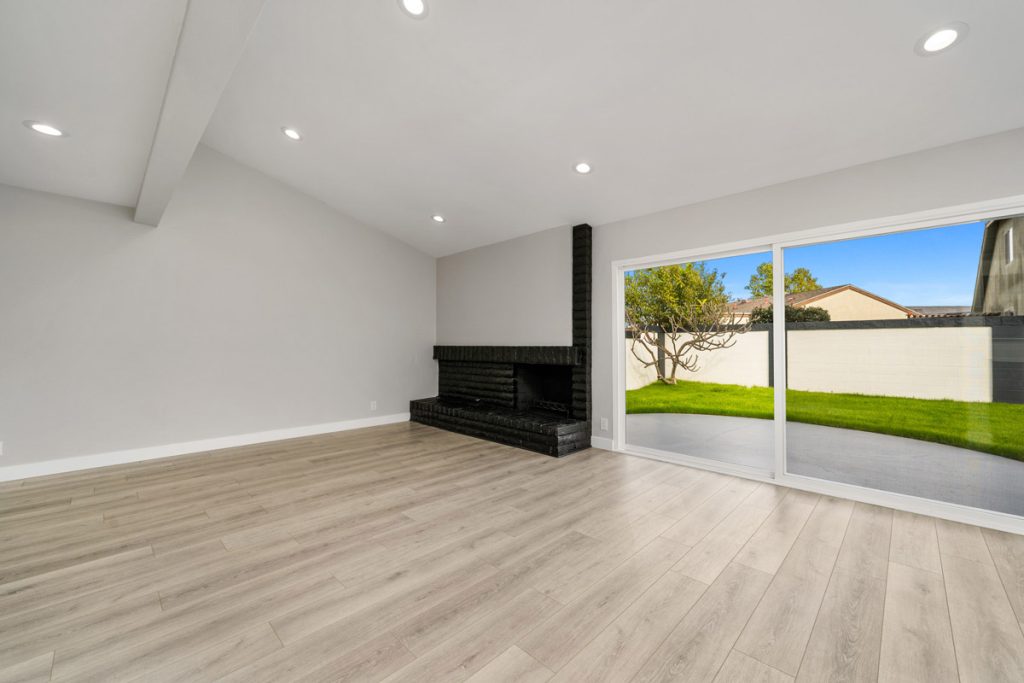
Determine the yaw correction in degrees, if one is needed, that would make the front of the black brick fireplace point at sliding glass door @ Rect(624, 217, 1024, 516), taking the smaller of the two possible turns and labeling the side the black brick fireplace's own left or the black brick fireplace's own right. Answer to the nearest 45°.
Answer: approximately 90° to the black brick fireplace's own left

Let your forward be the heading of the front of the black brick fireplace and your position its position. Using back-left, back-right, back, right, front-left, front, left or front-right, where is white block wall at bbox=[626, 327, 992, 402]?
left

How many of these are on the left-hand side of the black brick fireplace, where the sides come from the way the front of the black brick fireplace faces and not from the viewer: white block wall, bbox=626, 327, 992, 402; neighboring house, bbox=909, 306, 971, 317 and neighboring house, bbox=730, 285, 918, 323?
3

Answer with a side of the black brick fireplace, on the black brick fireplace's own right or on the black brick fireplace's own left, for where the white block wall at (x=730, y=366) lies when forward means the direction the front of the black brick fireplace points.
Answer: on the black brick fireplace's own left

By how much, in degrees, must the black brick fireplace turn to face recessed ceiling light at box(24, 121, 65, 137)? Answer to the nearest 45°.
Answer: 0° — it already faces it

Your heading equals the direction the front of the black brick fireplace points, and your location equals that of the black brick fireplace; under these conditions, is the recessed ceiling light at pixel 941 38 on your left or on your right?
on your left

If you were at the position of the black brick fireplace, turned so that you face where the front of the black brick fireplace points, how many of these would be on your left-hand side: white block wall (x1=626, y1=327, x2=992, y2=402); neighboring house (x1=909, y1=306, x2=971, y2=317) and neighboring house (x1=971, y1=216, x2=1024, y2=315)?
3

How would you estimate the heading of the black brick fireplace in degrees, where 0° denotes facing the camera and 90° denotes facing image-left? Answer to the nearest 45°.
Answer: approximately 45°

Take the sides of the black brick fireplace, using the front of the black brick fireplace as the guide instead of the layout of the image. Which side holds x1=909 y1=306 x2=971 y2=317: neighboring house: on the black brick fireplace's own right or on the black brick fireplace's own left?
on the black brick fireplace's own left
